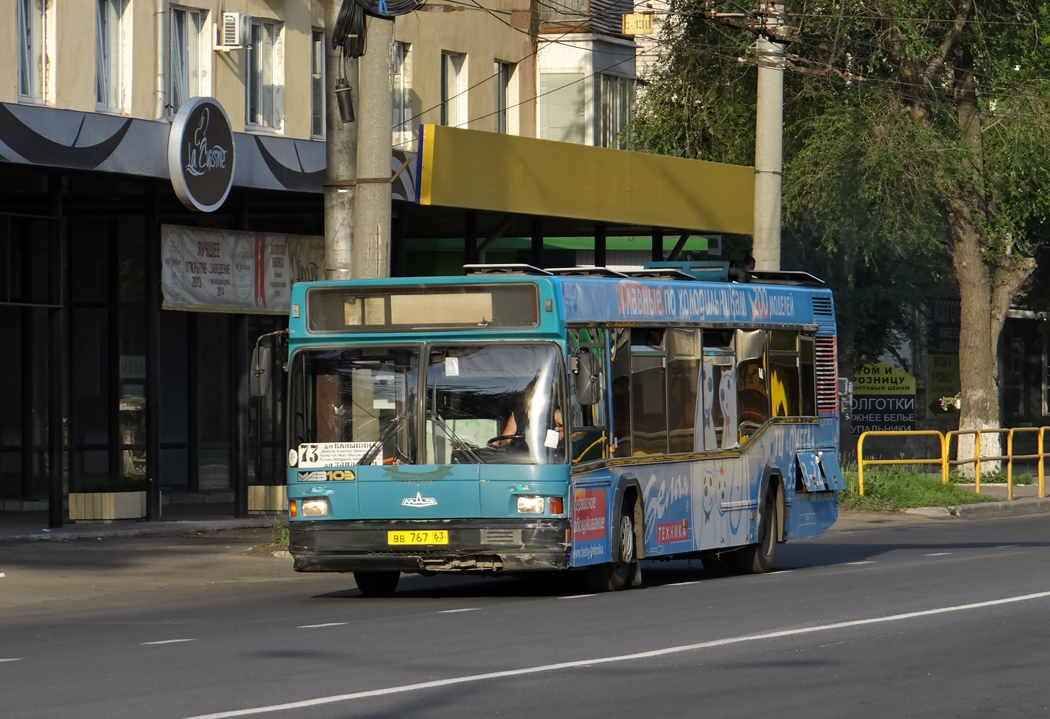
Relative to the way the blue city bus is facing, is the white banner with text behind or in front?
behind

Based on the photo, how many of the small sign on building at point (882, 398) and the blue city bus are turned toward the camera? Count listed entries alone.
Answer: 2

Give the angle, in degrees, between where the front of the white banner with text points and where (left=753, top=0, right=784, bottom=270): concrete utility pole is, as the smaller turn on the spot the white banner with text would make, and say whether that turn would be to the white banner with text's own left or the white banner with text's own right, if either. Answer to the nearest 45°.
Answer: approximately 45° to the white banner with text's own left

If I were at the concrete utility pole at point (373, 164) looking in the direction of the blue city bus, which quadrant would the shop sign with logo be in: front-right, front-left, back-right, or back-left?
back-right

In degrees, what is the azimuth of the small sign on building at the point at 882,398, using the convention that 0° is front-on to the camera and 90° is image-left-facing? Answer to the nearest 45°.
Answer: approximately 0°
